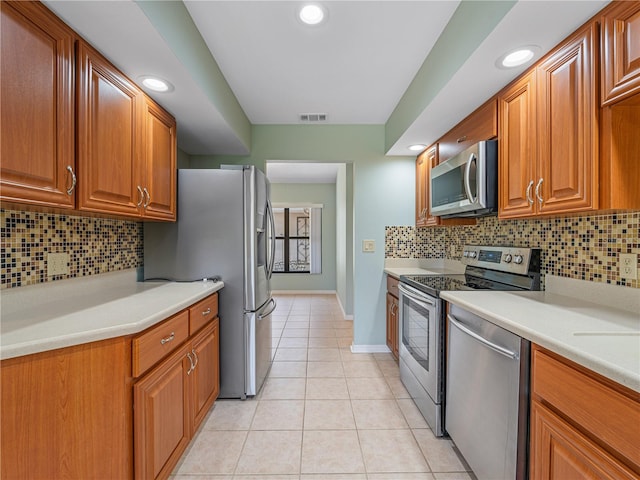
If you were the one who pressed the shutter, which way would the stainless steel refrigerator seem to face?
facing to the right of the viewer

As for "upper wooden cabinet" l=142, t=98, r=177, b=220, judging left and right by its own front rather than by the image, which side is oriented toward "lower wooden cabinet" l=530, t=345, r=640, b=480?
front

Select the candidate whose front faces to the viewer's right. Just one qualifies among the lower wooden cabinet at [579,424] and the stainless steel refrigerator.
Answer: the stainless steel refrigerator

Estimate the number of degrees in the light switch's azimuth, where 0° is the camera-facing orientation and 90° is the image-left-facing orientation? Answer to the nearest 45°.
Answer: approximately 0°

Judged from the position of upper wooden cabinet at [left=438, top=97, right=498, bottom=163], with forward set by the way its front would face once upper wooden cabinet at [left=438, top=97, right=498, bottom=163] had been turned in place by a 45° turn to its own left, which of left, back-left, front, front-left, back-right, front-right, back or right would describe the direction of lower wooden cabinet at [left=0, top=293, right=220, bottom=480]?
front-right

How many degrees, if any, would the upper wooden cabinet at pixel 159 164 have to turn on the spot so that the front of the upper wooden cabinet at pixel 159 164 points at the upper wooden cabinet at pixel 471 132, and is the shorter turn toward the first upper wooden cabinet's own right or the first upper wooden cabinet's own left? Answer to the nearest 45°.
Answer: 0° — it already faces it

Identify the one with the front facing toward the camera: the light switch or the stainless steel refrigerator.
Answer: the light switch

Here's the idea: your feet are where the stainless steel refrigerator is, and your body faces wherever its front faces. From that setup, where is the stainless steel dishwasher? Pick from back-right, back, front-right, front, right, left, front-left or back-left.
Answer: front-right

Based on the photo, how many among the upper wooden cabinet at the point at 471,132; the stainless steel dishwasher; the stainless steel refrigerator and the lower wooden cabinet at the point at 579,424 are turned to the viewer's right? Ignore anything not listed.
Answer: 1

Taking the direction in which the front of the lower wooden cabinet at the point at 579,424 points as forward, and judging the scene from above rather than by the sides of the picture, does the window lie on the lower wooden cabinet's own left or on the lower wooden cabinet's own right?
on the lower wooden cabinet's own right

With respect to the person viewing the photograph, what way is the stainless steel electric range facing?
facing the viewer and to the left of the viewer

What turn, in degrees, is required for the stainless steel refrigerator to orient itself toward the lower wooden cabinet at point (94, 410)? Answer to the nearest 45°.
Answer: approximately 135° to its right

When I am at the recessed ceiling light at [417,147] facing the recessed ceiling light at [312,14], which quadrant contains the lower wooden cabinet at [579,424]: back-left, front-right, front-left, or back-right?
front-left

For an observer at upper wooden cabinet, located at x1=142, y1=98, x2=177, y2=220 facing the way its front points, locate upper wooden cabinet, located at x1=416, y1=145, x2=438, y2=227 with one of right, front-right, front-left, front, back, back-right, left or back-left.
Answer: front-left

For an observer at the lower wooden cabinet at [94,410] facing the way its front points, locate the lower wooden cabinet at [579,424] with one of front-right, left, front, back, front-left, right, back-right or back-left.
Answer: front

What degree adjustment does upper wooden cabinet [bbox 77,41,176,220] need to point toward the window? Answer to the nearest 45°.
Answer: approximately 90° to its left
